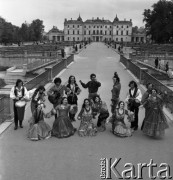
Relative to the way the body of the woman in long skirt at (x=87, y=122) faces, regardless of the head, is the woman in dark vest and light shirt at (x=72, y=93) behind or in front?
behind

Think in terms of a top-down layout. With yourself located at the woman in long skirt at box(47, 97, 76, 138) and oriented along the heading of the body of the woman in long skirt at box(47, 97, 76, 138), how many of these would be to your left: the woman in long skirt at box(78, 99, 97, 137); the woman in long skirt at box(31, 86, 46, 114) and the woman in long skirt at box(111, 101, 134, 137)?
2

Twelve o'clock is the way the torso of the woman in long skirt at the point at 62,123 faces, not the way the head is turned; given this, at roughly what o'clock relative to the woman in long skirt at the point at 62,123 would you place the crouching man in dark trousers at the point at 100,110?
the crouching man in dark trousers at the point at 100,110 is roughly at 8 o'clock from the woman in long skirt at the point at 62,123.

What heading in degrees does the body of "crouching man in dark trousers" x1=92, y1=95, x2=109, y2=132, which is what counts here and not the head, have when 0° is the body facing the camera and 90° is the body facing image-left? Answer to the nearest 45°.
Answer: approximately 45°

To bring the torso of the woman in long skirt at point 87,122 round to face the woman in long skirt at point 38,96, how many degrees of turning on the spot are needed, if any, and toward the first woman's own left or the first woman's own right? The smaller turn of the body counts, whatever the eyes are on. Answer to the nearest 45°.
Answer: approximately 90° to the first woman's own right

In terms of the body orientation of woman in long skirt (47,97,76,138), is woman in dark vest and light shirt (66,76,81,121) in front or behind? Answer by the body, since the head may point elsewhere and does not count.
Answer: behind

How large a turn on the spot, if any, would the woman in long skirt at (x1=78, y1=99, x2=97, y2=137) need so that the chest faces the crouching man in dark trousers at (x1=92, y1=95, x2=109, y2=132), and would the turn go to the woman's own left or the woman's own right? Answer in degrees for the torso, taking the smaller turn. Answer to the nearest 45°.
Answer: approximately 135° to the woman's own left

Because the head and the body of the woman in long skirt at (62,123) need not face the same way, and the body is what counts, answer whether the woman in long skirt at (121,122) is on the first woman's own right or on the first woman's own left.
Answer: on the first woman's own left

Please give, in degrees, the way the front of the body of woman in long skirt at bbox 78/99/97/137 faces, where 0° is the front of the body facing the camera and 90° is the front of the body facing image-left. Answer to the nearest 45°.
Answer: approximately 0°
